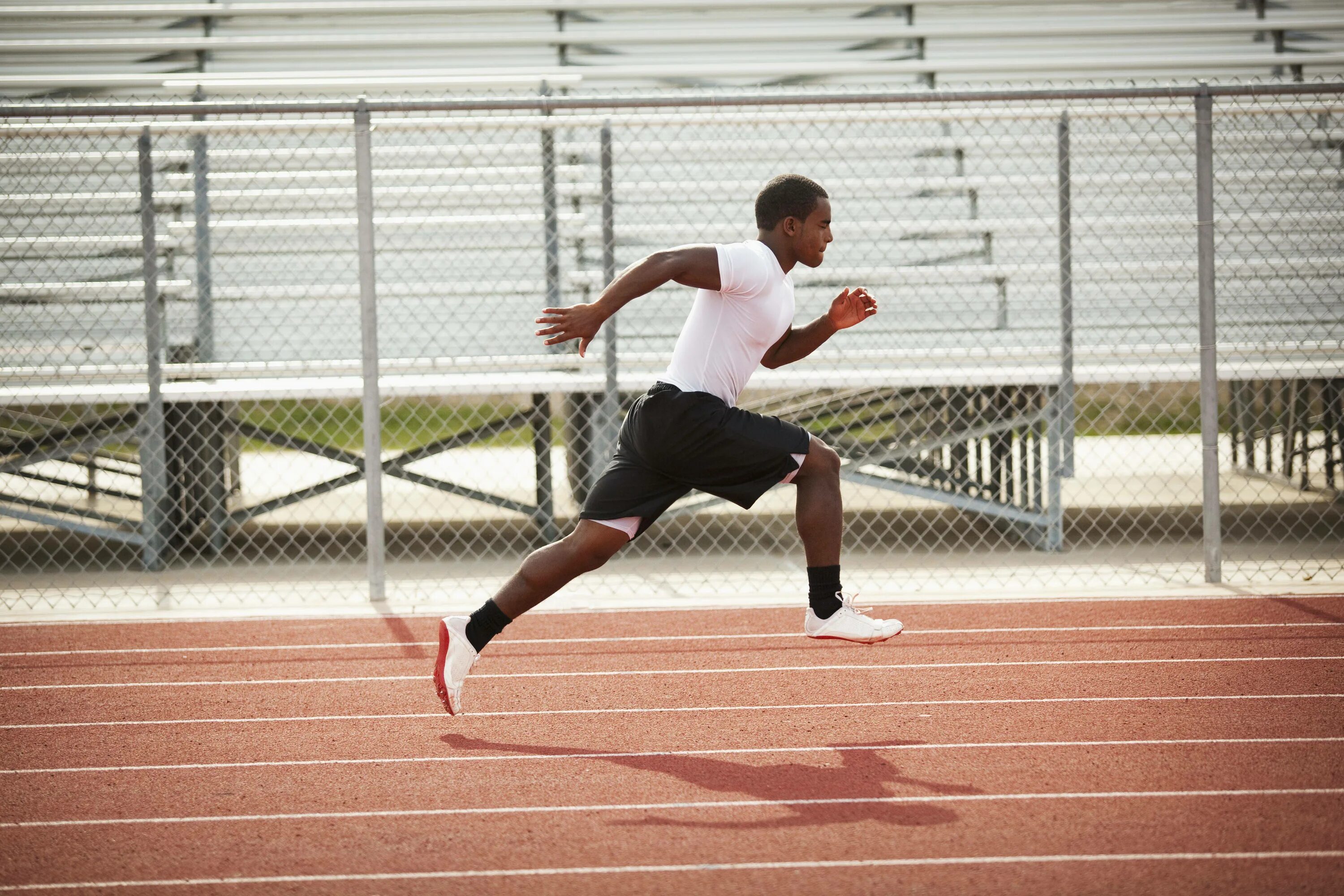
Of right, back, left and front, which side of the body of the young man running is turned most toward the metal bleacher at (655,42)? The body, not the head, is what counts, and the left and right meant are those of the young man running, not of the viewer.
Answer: left

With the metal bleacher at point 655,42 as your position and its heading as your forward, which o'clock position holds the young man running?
The young man running is roughly at 12 o'clock from the metal bleacher.

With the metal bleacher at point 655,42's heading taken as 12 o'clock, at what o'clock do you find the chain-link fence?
The chain-link fence is roughly at 12 o'clock from the metal bleacher.

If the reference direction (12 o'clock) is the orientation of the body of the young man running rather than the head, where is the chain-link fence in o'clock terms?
The chain-link fence is roughly at 9 o'clock from the young man running.

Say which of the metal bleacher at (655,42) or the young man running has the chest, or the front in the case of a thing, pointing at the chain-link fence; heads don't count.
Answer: the metal bleacher

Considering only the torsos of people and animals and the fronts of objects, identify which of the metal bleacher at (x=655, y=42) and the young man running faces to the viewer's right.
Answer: the young man running

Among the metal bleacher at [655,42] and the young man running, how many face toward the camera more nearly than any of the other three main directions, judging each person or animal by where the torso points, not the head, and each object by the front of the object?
1

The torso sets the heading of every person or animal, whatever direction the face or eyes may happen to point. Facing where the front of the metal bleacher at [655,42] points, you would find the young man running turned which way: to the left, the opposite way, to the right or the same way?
to the left

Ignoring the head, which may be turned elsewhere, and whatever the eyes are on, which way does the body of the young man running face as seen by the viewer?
to the viewer's right

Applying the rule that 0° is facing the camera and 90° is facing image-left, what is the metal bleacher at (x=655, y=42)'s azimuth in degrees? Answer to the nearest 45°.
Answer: approximately 0°
